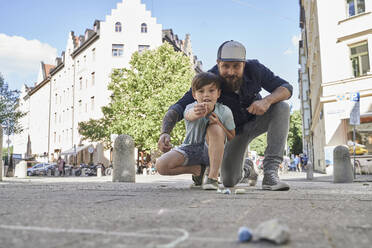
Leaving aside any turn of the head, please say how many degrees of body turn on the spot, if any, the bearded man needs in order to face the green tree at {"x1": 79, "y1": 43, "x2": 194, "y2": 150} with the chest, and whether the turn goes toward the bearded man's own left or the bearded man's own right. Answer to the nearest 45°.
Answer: approximately 180°

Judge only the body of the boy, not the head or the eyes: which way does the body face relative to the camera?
toward the camera

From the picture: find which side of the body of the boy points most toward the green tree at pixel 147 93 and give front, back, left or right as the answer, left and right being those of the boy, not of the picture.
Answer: back

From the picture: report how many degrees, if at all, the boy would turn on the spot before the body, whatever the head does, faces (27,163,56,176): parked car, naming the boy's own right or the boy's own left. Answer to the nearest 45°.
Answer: approximately 135° to the boy's own right

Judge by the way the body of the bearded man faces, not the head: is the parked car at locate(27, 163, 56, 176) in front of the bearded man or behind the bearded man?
behind

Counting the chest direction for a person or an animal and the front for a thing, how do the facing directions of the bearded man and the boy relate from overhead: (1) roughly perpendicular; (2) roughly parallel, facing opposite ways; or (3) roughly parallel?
roughly parallel

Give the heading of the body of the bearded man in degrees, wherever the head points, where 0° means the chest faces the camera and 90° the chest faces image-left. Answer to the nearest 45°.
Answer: approximately 0°

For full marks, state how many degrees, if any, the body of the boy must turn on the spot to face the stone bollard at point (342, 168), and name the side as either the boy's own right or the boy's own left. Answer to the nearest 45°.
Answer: approximately 135° to the boy's own left
